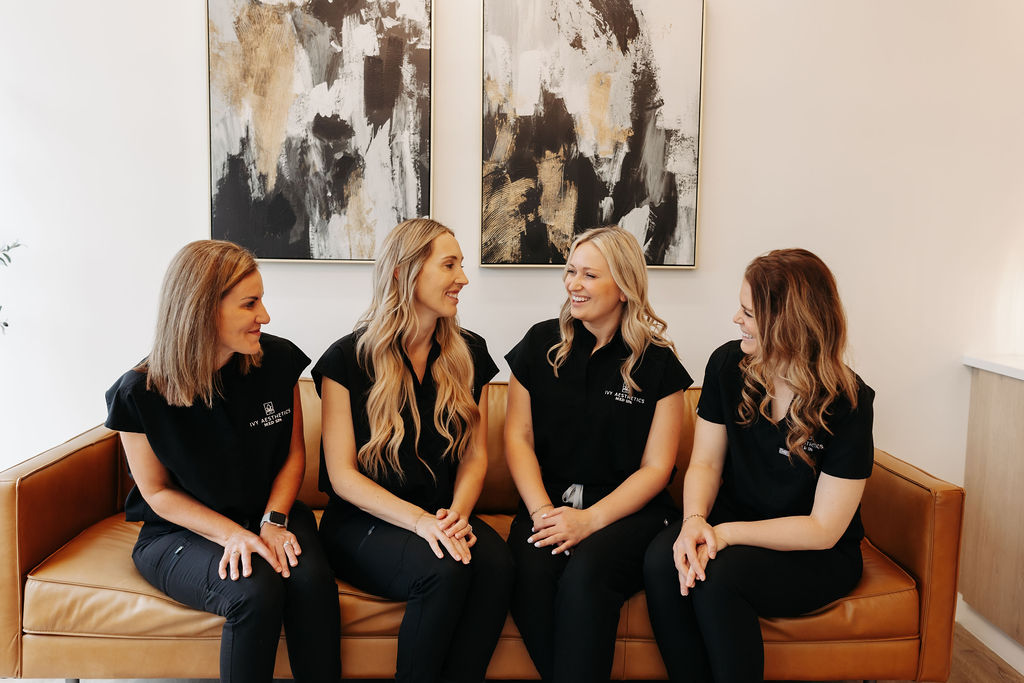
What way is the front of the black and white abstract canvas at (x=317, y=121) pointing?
toward the camera

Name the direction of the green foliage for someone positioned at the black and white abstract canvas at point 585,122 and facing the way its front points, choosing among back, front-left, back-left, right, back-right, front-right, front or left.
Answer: right

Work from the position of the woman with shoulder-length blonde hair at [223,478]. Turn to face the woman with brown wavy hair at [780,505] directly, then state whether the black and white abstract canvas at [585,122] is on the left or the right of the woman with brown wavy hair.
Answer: left

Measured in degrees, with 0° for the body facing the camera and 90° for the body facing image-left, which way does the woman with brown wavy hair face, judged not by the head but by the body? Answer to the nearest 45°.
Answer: approximately 45°

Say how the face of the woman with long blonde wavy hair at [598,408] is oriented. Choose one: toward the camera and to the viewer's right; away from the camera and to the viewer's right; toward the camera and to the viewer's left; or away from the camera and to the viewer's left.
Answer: toward the camera and to the viewer's left

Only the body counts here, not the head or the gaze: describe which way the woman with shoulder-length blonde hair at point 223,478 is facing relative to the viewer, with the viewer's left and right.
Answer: facing the viewer and to the right of the viewer

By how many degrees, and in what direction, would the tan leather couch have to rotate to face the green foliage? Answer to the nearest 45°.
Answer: approximately 135° to its right

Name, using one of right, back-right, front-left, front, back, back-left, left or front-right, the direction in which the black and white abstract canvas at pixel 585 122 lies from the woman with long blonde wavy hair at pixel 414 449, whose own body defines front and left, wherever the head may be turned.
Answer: left

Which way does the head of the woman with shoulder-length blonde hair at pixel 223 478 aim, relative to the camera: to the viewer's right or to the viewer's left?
to the viewer's right

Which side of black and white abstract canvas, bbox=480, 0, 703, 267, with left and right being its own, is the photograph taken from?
front

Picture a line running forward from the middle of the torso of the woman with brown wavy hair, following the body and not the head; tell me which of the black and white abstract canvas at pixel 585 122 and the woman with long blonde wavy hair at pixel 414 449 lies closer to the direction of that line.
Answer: the woman with long blonde wavy hair

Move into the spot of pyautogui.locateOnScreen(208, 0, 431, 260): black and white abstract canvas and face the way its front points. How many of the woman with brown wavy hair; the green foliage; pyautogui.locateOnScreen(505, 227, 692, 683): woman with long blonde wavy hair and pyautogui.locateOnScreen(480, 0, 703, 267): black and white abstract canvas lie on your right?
1
